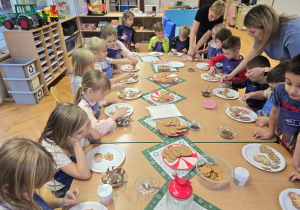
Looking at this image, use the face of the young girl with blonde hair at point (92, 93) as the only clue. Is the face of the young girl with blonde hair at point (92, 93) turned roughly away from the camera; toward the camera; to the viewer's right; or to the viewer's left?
to the viewer's right

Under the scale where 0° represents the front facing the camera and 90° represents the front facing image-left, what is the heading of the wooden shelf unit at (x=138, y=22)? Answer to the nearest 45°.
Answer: approximately 0°

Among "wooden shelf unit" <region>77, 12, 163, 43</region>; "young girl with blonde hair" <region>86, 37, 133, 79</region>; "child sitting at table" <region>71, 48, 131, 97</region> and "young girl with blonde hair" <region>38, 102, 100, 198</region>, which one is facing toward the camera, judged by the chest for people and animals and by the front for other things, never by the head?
the wooden shelf unit

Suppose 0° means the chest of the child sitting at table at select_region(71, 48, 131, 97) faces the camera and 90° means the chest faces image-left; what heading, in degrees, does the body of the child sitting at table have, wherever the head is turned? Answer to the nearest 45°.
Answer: approximately 270°

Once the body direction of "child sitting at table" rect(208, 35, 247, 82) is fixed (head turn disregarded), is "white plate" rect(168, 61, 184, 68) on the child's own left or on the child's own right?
on the child's own right

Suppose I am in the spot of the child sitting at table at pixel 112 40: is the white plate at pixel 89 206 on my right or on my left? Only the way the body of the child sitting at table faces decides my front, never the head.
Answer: on my right

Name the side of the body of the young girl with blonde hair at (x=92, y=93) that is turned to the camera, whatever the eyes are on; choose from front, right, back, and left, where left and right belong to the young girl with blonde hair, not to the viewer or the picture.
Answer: right

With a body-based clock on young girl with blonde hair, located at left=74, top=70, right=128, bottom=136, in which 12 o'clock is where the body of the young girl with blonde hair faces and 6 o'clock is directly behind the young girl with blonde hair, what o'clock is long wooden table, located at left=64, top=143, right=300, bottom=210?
The long wooden table is roughly at 2 o'clock from the young girl with blonde hair.

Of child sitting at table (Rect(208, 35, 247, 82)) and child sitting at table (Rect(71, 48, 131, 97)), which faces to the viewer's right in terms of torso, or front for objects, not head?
child sitting at table (Rect(71, 48, 131, 97))

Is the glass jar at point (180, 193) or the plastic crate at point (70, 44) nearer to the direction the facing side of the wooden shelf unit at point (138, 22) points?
the glass jar

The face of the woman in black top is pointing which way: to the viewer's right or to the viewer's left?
to the viewer's left
